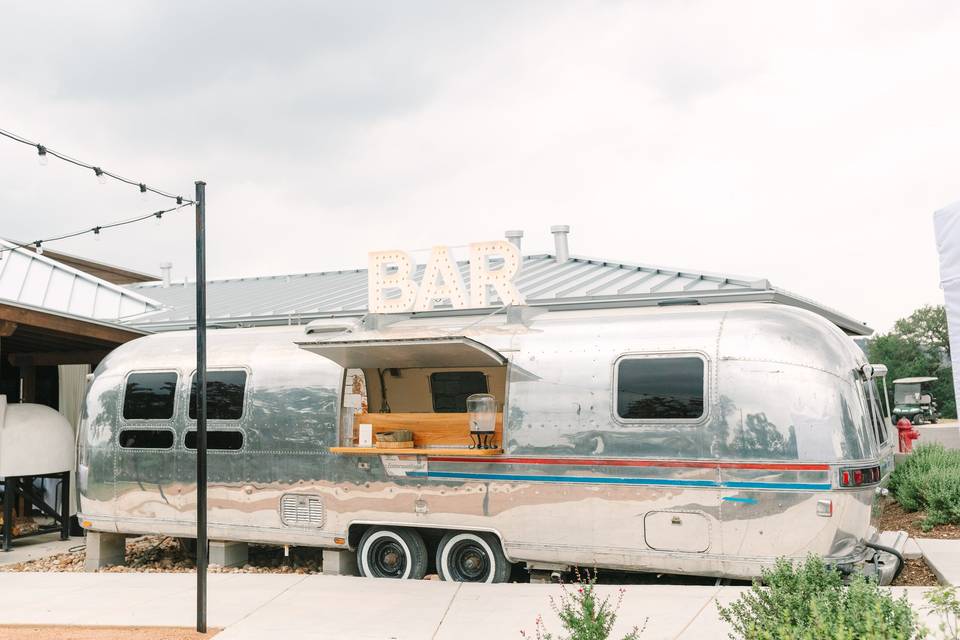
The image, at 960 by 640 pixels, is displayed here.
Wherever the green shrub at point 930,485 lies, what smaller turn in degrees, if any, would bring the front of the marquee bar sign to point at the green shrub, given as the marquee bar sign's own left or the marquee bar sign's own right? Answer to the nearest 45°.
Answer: approximately 90° to the marquee bar sign's own left

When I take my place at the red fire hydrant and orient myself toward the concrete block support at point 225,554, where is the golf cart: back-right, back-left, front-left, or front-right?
back-right

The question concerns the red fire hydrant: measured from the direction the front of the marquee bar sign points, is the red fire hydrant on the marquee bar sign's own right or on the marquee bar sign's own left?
on the marquee bar sign's own left

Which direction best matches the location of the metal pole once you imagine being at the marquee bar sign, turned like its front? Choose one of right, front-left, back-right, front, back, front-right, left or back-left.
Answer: front-right

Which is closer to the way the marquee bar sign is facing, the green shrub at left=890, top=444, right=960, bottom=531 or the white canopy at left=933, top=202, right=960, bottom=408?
the white canopy

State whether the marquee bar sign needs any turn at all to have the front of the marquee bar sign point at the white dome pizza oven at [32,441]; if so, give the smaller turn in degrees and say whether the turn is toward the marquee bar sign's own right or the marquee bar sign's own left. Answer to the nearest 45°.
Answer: approximately 135° to the marquee bar sign's own right

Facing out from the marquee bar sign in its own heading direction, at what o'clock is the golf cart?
The golf cart is roughly at 7 o'clock from the marquee bar sign.

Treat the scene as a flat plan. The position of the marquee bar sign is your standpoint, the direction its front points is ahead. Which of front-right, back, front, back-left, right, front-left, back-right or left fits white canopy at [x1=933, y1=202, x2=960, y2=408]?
front-left

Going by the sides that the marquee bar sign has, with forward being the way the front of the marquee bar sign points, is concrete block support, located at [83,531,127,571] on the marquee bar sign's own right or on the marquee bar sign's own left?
on the marquee bar sign's own right

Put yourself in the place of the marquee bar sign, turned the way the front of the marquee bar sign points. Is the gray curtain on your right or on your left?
on your right

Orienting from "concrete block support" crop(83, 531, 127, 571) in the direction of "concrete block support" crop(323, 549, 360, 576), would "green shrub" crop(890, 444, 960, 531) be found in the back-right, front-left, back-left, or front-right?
front-left

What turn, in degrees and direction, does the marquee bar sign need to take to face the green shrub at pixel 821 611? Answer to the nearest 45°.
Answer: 0° — it already faces it
